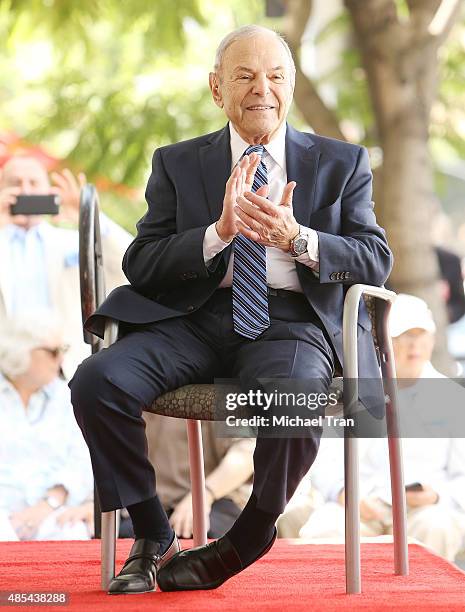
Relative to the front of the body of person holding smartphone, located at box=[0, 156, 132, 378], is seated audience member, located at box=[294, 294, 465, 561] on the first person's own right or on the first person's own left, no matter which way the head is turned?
on the first person's own left

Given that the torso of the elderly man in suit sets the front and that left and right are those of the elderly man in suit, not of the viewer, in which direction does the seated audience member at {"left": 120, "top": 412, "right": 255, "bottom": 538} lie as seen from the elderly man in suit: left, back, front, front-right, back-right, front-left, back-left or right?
back

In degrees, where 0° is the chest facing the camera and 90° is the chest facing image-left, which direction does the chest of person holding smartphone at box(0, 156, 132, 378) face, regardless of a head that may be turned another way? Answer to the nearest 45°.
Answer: approximately 0°

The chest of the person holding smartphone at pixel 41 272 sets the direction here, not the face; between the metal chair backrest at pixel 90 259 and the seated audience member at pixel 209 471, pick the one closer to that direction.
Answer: the metal chair backrest

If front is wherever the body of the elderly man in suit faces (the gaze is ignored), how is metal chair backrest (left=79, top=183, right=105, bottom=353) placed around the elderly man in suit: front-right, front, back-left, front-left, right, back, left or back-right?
back-right

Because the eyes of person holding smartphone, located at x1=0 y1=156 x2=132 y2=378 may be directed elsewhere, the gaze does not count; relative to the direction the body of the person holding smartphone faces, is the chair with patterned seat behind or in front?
in front

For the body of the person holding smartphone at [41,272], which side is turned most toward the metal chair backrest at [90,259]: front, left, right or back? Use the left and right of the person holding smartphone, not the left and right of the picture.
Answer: front

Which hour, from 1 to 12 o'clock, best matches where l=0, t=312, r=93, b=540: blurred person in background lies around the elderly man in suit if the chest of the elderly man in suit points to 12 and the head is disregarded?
The blurred person in background is roughly at 5 o'clock from the elderly man in suit.

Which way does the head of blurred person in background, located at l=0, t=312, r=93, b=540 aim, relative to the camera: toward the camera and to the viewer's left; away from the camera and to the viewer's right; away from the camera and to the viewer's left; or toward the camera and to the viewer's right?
toward the camera and to the viewer's right

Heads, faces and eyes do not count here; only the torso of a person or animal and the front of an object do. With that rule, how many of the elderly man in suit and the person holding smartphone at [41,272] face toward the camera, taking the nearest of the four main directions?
2
